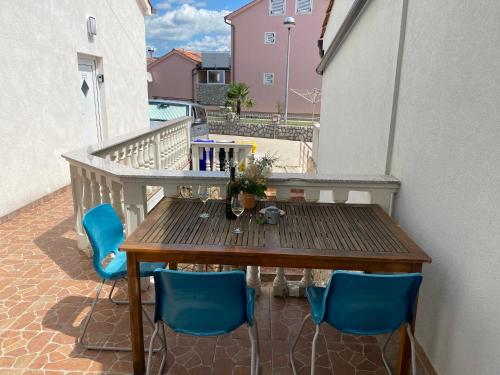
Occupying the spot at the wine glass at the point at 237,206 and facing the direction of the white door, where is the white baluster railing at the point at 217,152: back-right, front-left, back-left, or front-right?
front-right

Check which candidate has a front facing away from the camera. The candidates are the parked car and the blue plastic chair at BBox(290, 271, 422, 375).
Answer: the blue plastic chair

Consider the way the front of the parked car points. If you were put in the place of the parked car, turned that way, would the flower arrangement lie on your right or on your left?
on your left

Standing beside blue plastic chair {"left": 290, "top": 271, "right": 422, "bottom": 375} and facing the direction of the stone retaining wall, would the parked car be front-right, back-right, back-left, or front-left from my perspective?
front-left

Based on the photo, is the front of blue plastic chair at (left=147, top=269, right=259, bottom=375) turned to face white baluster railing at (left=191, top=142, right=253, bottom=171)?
yes

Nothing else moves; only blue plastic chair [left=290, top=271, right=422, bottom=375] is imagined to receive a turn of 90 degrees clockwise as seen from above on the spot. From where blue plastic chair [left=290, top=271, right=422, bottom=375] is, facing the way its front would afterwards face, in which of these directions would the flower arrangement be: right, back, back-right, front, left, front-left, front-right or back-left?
back-left

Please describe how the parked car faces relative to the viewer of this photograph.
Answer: facing the viewer and to the left of the viewer

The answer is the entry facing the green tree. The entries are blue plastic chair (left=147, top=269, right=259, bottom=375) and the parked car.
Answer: the blue plastic chair

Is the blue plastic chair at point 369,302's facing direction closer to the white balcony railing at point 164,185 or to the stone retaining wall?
the stone retaining wall

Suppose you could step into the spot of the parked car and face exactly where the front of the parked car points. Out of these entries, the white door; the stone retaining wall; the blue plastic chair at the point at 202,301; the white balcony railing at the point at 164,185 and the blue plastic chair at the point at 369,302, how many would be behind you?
1

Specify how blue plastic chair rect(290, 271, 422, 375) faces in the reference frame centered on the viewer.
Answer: facing away from the viewer

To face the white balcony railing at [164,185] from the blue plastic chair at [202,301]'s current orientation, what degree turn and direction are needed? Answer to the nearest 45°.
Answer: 0° — it already faces it

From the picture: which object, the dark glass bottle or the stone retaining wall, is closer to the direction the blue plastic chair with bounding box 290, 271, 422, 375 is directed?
the stone retaining wall

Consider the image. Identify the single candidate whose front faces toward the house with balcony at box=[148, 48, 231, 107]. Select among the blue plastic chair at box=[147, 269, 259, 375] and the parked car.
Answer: the blue plastic chair

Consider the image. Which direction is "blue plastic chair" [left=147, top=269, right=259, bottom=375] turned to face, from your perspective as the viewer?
facing away from the viewer

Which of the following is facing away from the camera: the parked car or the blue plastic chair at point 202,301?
the blue plastic chair

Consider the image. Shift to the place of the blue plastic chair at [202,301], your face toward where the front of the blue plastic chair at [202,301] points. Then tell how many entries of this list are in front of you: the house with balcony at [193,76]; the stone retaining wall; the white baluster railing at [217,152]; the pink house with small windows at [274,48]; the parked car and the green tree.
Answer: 6
